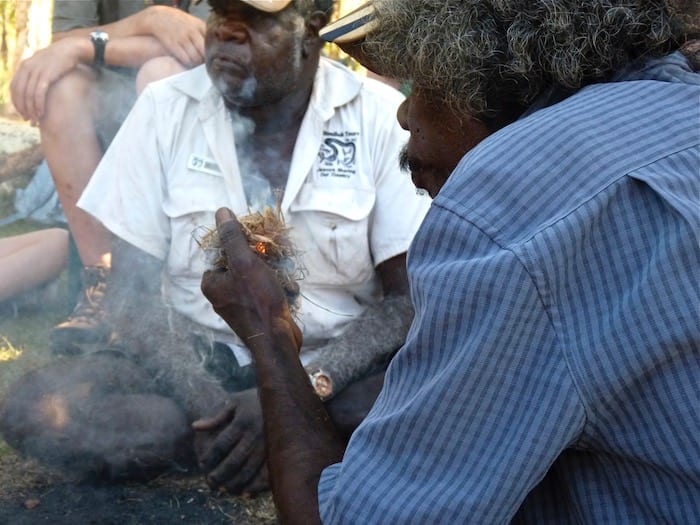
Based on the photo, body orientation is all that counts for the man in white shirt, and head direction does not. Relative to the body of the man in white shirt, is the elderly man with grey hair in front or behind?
in front

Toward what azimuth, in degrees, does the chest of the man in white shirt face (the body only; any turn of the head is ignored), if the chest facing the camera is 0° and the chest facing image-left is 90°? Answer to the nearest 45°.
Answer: approximately 0°
